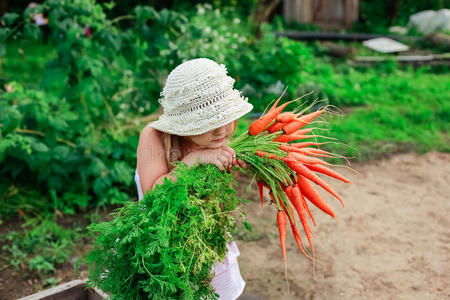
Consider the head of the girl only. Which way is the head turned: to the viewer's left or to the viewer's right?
to the viewer's right

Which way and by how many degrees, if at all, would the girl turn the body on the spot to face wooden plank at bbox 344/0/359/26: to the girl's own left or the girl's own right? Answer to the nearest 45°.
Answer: approximately 90° to the girl's own left

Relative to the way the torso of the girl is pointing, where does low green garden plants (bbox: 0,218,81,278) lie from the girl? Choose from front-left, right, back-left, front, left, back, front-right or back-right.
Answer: back

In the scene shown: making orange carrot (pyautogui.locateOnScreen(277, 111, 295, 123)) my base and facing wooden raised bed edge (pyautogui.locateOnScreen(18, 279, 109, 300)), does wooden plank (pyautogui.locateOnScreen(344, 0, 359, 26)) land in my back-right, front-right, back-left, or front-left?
back-right

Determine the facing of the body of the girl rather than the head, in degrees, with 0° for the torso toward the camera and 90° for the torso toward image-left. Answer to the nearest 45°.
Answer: approximately 315°

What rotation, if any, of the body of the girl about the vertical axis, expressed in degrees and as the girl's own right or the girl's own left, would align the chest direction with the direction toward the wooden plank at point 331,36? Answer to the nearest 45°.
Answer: approximately 90° to the girl's own left
